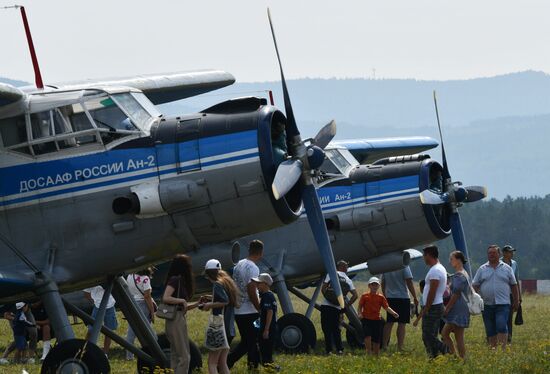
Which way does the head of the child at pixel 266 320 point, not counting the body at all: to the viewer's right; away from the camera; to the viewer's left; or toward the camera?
to the viewer's left

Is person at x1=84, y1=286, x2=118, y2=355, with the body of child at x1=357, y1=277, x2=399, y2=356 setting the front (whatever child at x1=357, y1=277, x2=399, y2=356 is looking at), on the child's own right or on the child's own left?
on the child's own right

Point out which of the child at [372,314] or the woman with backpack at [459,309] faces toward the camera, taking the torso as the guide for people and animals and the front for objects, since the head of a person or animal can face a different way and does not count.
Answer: the child

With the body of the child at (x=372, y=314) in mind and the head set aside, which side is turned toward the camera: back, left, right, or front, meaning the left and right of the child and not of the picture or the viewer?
front

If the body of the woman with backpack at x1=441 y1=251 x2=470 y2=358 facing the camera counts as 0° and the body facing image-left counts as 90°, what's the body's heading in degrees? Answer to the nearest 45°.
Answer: approximately 90°

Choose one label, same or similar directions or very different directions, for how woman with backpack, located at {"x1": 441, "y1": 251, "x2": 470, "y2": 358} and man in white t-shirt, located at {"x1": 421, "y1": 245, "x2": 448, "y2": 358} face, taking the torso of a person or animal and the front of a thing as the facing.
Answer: same or similar directions
